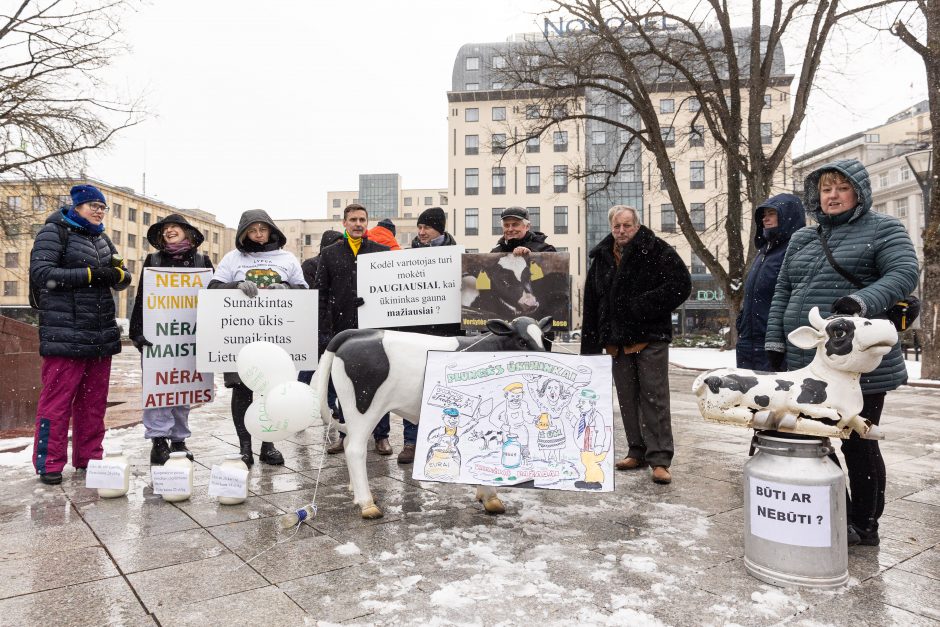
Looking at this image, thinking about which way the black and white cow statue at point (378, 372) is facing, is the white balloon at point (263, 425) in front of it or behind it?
behind

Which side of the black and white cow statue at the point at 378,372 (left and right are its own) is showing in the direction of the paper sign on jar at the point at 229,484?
back

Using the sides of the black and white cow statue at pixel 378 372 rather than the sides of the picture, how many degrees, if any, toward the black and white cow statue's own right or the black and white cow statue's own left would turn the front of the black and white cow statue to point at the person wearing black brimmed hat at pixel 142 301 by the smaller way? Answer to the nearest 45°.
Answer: approximately 135° to the black and white cow statue's own left

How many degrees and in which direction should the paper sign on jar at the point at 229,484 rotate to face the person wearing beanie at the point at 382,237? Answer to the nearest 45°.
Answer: approximately 135° to its left

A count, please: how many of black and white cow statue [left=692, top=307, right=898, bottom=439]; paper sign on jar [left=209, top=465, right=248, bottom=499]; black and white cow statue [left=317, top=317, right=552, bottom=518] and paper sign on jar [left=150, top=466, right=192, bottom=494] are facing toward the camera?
2
